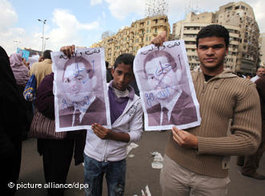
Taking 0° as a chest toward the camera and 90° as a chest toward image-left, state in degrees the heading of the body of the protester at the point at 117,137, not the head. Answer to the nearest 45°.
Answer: approximately 0°

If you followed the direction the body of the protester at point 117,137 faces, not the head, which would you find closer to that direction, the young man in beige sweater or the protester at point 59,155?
the young man in beige sweater

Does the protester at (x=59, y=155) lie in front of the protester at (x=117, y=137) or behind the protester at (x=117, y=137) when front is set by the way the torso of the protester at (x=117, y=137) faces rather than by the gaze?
behind

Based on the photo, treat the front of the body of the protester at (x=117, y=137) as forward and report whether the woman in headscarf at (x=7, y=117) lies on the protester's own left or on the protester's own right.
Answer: on the protester's own right
